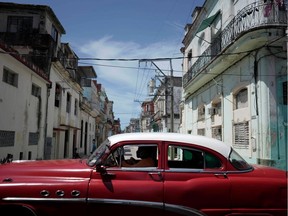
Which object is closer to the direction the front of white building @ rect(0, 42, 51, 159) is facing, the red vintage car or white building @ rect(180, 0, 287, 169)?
the white building

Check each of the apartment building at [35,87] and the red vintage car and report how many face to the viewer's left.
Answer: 1

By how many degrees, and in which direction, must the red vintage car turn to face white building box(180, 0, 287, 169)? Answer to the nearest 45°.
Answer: approximately 135° to its right

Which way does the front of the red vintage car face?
to the viewer's left

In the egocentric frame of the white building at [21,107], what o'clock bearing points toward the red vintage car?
The red vintage car is roughly at 1 o'clock from the white building.

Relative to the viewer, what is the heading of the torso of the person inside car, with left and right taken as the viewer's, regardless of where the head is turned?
facing to the left of the viewer

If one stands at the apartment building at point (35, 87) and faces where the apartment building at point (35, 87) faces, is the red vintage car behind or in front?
in front

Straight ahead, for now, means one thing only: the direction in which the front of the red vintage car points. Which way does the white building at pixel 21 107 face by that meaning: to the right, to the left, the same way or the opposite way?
the opposite way

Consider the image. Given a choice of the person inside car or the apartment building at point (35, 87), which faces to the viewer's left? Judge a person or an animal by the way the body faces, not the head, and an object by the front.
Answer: the person inside car

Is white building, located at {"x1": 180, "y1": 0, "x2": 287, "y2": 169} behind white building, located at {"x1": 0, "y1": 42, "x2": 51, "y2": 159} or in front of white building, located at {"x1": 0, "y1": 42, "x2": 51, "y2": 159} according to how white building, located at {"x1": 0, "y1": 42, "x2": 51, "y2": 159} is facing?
in front

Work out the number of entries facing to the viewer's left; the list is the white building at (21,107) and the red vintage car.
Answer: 1

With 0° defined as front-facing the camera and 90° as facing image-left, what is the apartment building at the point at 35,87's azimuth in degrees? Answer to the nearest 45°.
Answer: approximately 315°

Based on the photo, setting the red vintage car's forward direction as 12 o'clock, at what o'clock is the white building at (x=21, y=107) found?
The white building is roughly at 2 o'clock from the red vintage car.

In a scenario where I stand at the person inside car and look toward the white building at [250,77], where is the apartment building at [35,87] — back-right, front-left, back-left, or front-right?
front-left

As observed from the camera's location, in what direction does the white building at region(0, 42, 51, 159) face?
facing the viewer and to the right of the viewer

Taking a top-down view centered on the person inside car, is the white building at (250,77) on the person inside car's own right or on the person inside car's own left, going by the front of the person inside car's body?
on the person inside car's own right
